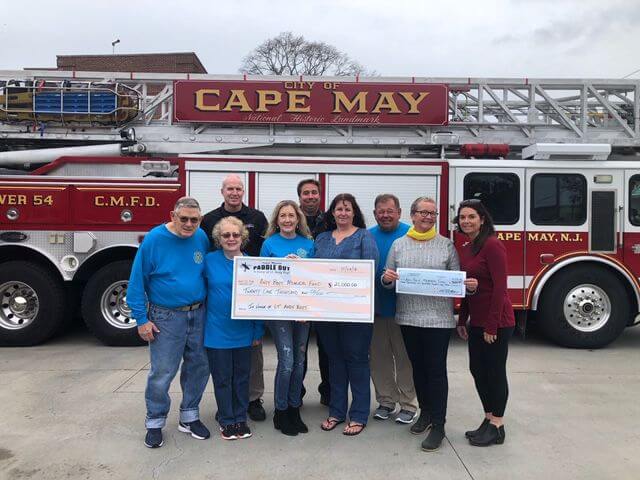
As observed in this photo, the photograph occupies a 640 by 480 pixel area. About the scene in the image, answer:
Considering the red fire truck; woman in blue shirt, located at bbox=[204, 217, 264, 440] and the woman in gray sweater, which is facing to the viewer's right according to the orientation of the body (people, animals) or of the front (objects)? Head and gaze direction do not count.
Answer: the red fire truck

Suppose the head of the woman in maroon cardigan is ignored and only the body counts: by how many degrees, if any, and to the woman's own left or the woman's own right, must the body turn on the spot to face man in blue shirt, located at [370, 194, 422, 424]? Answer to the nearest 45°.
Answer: approximately 90° to the woman's own right

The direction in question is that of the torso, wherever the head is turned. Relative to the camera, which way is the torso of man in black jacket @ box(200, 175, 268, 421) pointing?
toward the camera

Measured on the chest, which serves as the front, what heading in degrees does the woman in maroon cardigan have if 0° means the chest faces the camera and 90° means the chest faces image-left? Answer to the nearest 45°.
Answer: approximately 45°

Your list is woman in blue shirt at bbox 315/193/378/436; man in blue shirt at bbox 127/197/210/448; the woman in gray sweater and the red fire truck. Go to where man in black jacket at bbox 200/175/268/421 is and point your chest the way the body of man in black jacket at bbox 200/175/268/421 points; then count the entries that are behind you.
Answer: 1

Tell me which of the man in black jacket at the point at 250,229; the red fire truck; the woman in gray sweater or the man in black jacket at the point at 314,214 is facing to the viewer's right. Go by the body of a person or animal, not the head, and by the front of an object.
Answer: the red fire truck

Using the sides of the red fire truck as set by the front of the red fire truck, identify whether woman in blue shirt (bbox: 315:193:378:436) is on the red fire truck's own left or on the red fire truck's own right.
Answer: on the red fire truck's own right

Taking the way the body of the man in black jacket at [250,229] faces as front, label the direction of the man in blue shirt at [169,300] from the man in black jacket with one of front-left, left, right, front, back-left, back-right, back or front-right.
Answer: front-right

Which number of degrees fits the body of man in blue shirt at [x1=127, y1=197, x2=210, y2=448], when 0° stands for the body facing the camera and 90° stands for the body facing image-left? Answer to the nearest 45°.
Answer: approximately 315°

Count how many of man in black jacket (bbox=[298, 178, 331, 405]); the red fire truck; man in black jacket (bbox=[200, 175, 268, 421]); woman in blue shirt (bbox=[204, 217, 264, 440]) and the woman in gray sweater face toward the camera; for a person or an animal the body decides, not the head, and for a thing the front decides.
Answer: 4

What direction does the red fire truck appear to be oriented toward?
to the viewer's right
